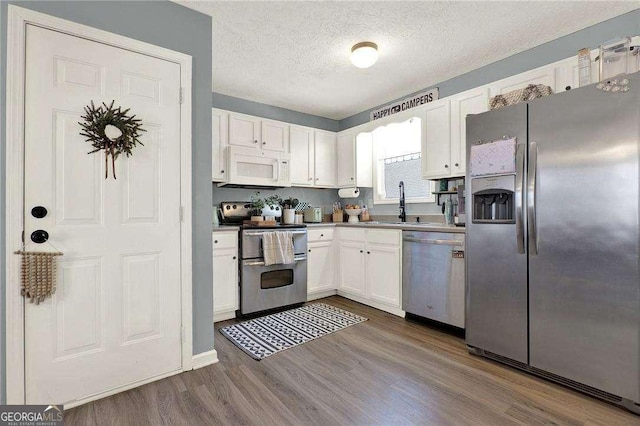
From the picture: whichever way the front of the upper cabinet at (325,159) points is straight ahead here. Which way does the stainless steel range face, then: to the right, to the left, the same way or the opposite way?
the same way

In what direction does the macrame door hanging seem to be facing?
toward the camera

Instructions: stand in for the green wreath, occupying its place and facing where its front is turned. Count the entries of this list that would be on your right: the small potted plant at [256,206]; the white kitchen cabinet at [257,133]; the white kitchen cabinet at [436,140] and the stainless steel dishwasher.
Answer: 0

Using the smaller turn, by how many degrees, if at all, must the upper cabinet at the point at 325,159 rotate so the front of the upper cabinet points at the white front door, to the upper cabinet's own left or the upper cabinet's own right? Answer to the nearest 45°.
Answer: approximately 90° to the upper cabinet's own right

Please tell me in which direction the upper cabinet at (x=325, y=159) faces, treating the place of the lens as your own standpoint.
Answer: facing the viewer and to the right of the viewer

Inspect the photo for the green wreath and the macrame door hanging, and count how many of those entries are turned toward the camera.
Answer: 2

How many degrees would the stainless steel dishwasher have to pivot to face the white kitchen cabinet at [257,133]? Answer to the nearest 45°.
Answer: approximately 45° to its right

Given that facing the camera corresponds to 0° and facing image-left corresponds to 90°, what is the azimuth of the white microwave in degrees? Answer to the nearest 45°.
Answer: approximately 315°

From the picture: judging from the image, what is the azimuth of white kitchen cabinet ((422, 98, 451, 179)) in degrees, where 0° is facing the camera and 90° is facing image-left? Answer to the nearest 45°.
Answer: approximately 45°

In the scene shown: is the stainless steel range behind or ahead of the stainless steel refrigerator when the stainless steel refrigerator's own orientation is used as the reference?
ahead

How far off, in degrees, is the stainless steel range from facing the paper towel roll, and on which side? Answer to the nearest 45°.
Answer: approximately 90° to its left
